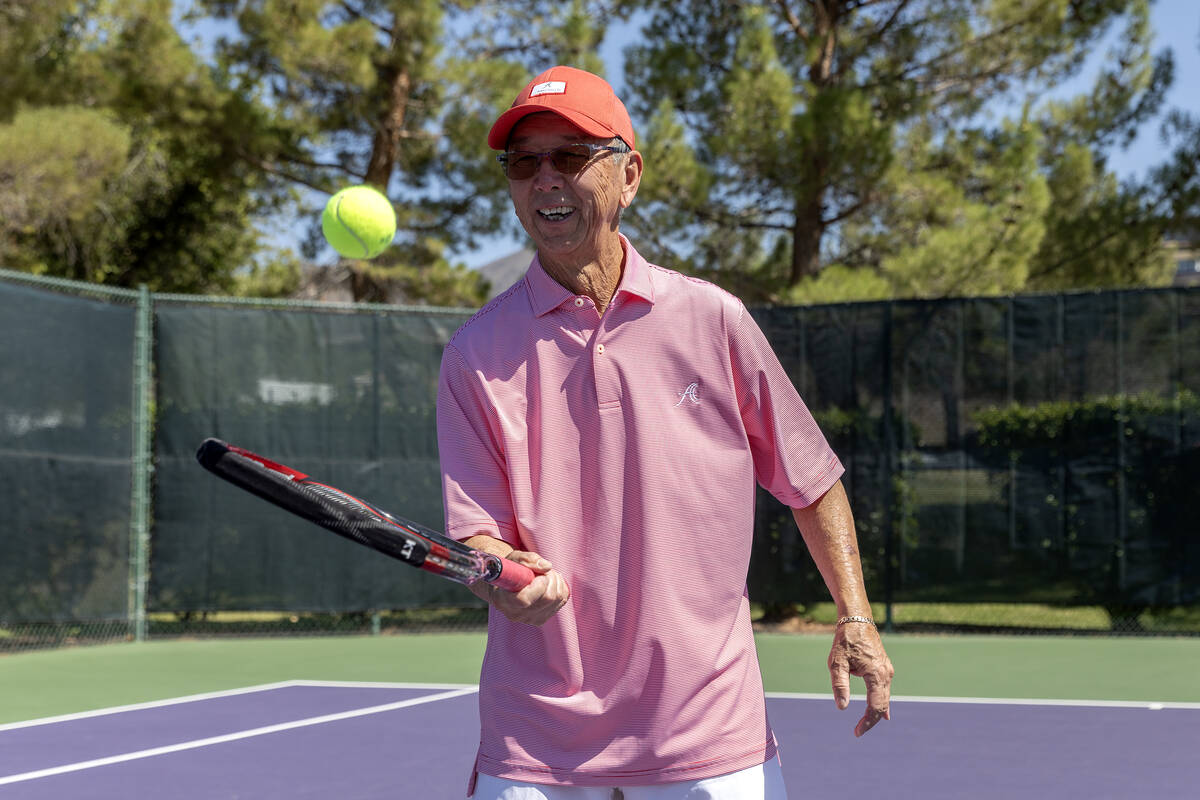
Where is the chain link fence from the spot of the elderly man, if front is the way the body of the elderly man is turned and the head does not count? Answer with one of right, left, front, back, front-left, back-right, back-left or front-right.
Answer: back

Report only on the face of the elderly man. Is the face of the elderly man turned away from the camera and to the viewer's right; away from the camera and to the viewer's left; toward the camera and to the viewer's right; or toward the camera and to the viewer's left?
toward the camera and to the viewer's left

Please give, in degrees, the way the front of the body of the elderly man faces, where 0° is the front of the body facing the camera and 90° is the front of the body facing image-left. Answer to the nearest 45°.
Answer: approximately 0°
